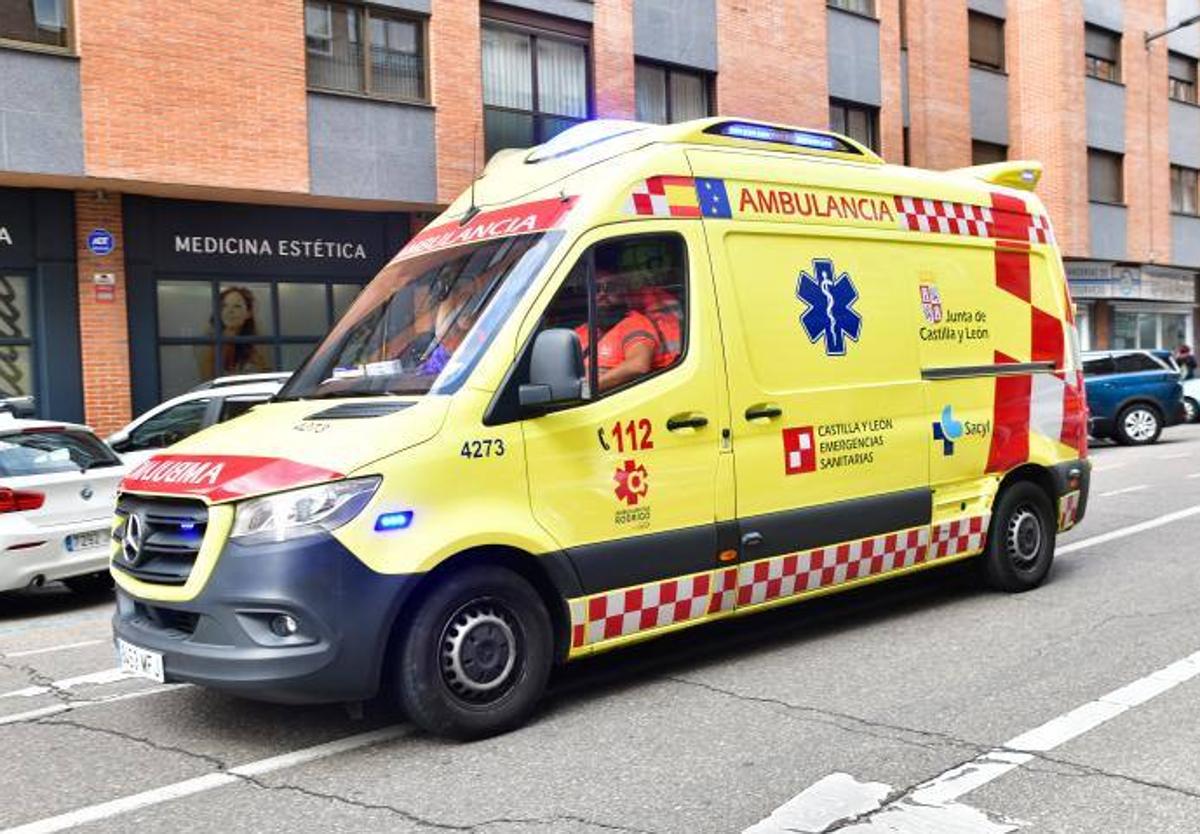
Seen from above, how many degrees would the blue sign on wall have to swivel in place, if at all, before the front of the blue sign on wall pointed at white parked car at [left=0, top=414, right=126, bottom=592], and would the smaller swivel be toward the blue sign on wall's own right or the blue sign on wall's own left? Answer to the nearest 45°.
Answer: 0° — it already faces it

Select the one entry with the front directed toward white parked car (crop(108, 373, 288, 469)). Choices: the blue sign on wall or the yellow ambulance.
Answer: the blue sign on wall

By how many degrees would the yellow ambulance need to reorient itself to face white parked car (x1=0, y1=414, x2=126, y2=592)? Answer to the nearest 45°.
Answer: approximately 90° to its right

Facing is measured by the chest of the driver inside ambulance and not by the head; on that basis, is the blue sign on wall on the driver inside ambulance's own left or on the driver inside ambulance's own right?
on the driver inside ambulance's own right

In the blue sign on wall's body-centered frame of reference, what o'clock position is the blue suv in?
The blue suv is roughly at 9 o'clock from the blue sign on wall.

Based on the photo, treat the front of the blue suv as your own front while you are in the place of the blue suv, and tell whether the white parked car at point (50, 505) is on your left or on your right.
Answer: on your left

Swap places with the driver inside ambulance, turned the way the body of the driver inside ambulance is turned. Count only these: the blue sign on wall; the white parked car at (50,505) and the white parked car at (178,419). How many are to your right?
3

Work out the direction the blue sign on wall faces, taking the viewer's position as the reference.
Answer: facing the viewer

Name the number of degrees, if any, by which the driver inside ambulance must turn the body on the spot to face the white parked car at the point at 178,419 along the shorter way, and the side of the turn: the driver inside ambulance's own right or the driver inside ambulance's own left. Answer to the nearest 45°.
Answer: approximately 90° to the driver inside ambulance's own right

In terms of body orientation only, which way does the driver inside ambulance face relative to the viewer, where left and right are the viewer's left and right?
facing the viewer and to the left of the viewer

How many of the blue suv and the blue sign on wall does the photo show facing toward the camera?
1

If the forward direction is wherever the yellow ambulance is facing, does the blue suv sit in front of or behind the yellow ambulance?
behind
